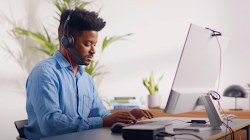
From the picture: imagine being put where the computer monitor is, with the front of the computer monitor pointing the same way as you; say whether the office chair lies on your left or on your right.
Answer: on your left

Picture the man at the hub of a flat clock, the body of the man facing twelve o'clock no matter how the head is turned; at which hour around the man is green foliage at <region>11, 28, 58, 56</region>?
The green foliage is roughly at 7 o'clock from the man.

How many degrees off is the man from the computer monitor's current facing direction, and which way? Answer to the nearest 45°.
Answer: approximately 45° to its left

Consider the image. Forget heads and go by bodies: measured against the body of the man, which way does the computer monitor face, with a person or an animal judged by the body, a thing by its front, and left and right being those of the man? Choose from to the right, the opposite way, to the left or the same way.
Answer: the opposite way

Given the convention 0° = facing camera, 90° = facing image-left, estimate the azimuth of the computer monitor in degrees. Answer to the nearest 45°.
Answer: approximately 135°

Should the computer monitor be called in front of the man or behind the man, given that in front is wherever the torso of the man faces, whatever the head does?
in front

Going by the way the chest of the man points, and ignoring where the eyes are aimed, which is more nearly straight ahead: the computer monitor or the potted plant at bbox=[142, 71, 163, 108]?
the computer monitor

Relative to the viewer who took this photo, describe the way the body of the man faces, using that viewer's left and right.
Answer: facing the viewer and to the right of the viewer

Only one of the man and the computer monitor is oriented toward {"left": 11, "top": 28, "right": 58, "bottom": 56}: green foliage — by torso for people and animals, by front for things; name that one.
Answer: the computer monitor

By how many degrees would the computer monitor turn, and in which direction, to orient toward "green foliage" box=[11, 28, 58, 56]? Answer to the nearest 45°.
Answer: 0° — it already faces it
